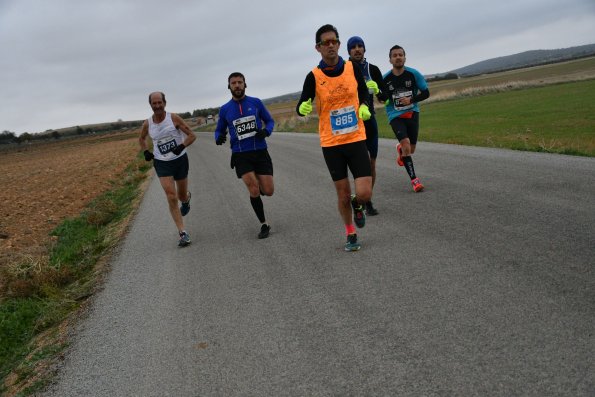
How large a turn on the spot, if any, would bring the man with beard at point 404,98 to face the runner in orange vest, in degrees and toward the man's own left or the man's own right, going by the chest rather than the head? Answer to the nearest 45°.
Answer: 0° — they already face them

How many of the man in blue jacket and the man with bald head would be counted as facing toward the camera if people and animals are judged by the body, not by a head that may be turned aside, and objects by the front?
2

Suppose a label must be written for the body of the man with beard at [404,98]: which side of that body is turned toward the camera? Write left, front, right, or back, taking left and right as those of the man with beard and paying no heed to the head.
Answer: front

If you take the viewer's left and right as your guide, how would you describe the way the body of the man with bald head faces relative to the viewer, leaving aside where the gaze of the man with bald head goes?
facing the viewer

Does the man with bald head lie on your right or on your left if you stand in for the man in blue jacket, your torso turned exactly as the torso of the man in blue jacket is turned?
on your right

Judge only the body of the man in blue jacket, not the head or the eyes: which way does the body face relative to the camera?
toward the camera

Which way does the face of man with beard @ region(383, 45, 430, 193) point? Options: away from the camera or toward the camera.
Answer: toward the camera

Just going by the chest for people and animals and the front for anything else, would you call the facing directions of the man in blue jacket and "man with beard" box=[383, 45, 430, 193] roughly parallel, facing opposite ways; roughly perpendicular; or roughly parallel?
roughly parallel

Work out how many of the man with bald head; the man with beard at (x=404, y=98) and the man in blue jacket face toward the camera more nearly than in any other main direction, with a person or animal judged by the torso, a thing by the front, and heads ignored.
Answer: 3

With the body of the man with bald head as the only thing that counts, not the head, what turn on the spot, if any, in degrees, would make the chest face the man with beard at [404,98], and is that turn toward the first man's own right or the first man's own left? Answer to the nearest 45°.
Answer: approximately 90° to the first man's own left

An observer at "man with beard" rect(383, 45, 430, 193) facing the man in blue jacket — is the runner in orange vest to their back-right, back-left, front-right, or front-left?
front-left

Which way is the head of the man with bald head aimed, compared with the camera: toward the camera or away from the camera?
toward the camera

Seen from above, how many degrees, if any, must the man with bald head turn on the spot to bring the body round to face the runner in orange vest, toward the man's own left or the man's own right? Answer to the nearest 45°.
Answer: approximately 45° to the man's own left

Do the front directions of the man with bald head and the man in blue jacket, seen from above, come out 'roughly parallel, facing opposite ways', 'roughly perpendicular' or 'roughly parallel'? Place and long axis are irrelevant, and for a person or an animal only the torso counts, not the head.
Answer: roughly parallel
